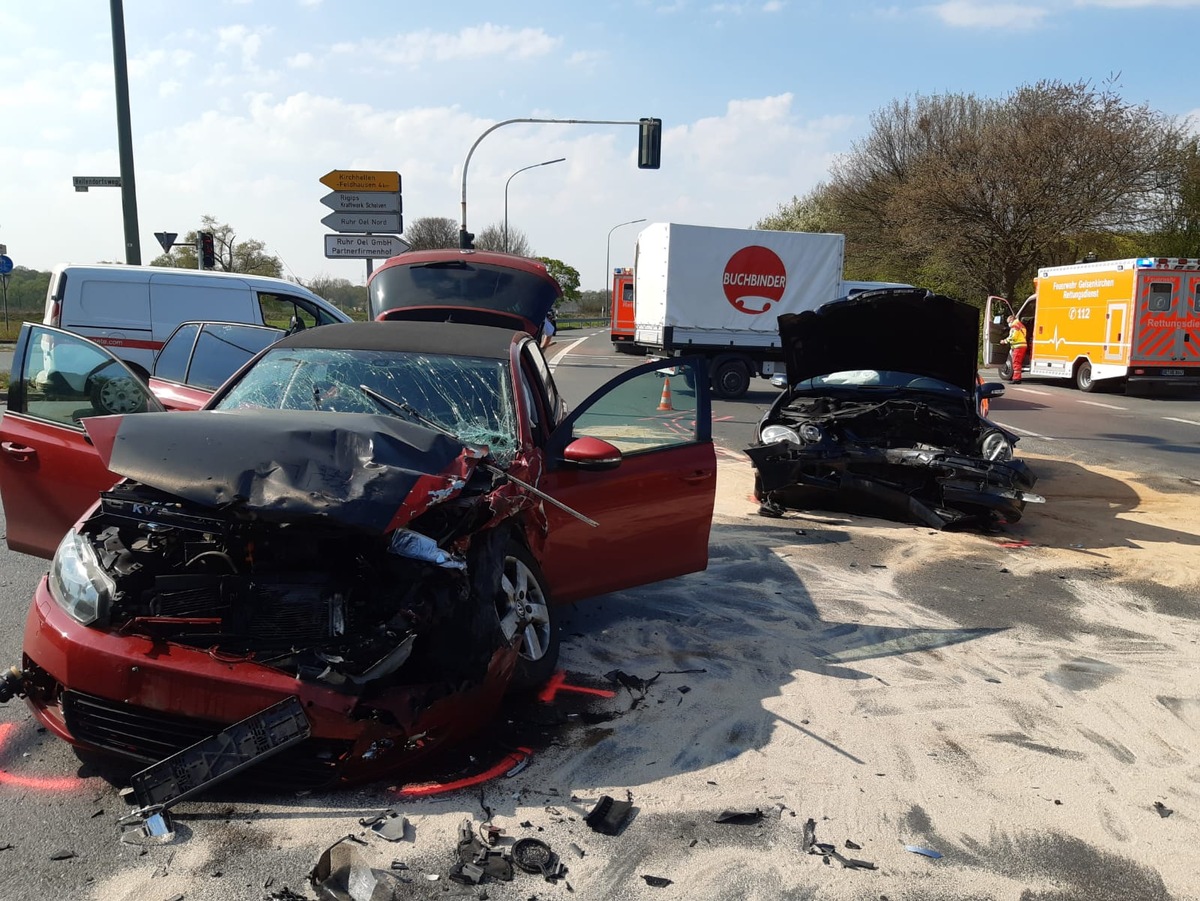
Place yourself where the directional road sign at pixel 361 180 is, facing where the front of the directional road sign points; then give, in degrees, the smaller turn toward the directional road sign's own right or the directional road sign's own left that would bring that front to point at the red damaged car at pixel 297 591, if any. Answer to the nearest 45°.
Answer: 0° — it already faces it

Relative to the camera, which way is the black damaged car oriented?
toward the camera

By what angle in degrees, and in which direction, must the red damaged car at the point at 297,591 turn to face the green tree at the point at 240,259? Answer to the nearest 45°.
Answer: approximately 135° to its right

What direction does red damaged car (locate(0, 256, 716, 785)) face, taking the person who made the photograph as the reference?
facing the viewer and to the left of the viewer

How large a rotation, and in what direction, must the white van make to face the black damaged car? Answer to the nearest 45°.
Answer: approximately 45° to its right

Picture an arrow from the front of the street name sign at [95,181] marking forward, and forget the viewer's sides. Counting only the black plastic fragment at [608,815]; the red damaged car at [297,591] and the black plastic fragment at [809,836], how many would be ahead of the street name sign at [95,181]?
3

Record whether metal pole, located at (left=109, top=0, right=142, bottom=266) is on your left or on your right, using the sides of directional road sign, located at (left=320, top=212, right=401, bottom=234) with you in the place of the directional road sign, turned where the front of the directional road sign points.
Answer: on your right

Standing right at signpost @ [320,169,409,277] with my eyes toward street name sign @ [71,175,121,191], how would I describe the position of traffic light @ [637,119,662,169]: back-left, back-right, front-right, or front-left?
back-right

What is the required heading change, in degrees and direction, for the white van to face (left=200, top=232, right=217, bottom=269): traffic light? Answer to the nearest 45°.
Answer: approximately 90° to its left

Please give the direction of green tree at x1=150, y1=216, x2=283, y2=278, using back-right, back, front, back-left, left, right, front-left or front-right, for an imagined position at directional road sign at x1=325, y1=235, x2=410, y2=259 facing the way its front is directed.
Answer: back

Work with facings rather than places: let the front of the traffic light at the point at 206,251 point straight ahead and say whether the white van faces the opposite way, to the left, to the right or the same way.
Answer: to the left

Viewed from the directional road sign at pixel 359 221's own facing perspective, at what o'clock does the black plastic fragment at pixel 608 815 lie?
The black plastic fragment is roughly at 12 o'clock from the directional road sign.
